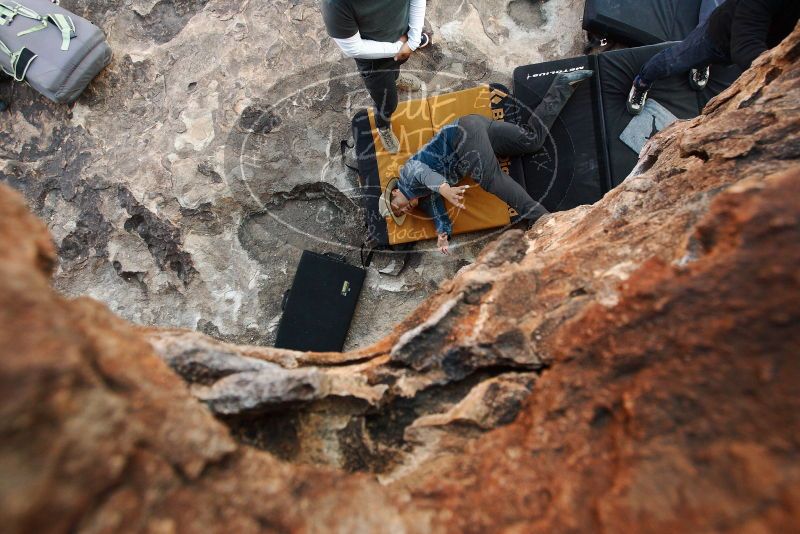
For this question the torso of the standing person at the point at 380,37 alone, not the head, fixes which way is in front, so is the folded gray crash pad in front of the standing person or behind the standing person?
behind

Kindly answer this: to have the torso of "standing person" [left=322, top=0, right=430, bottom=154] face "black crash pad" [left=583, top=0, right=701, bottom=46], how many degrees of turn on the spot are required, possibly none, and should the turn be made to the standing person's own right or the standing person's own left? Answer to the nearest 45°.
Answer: approximately 90° to the standing person's own left

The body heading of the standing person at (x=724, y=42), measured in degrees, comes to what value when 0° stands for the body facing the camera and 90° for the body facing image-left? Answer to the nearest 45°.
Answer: approximately 45°

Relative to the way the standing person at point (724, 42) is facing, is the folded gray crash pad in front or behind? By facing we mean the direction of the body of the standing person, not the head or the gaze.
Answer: in front

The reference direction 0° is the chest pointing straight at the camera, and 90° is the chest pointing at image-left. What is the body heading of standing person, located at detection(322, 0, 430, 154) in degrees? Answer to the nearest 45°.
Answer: approximately 315°

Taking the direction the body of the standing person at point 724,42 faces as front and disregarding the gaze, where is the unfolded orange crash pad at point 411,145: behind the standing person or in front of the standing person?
in front

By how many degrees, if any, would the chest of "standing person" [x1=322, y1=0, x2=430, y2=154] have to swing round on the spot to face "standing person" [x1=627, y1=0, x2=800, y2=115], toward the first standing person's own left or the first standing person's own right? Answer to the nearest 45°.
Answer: approximately 45° to the first standing person's own left

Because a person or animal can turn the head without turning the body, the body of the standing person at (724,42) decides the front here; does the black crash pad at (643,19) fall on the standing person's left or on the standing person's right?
on the standing person's right

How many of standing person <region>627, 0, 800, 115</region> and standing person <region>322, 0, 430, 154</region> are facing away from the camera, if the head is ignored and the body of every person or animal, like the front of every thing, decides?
0
